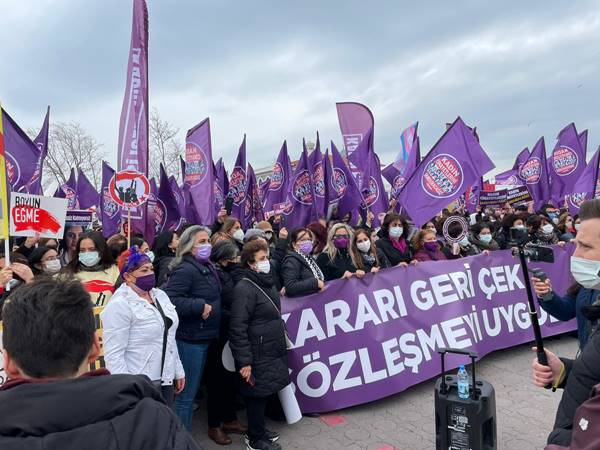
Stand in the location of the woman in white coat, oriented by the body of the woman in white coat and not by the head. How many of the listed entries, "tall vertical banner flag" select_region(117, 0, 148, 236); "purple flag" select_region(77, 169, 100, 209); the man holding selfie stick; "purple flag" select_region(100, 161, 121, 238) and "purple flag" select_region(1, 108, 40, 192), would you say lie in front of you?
1

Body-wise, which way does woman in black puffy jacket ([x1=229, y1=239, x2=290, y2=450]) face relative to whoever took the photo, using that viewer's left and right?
facing the viewer and to the right of the viewer

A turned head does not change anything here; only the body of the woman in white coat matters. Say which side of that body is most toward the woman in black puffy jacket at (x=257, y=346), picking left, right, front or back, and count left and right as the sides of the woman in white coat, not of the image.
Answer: left

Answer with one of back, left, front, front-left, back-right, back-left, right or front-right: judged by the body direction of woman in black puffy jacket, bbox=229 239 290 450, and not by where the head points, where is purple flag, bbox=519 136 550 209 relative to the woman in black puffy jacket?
left

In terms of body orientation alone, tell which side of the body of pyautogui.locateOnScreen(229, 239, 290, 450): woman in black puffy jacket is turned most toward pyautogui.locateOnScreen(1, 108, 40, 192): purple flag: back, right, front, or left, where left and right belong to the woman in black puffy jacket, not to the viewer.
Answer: back

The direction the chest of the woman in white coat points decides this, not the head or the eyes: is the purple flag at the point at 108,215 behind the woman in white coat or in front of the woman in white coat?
behind

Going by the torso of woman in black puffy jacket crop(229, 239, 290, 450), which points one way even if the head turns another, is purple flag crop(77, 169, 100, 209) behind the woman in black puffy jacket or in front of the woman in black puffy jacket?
behind

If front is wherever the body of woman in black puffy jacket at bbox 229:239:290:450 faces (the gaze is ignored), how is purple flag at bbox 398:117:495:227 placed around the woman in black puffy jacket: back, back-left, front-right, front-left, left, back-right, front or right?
left

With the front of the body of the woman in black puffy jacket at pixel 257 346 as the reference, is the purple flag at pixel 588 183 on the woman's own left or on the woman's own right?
on the woman's own left

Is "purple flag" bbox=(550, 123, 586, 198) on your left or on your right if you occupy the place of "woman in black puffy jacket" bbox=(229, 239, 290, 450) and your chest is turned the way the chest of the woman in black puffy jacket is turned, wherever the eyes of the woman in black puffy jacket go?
on your left

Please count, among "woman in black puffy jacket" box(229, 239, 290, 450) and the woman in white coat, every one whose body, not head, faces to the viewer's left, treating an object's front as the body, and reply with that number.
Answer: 0

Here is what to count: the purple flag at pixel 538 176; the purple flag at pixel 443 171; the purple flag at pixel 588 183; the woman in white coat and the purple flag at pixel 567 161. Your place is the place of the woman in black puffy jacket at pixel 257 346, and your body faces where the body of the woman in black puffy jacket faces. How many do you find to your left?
4

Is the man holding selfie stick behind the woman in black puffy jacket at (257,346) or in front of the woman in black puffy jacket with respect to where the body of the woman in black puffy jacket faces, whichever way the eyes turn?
in front
